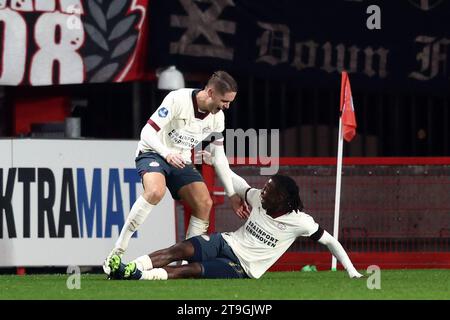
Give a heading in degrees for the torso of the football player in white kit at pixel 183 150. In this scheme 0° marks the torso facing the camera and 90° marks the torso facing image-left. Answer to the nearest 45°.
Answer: approximately 315°
